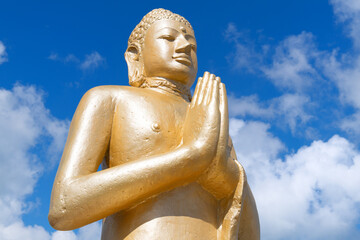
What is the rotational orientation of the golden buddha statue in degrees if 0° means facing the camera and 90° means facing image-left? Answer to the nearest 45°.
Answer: approximately 315°
